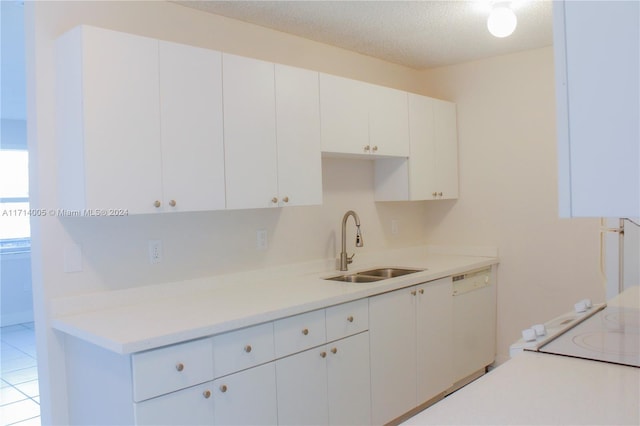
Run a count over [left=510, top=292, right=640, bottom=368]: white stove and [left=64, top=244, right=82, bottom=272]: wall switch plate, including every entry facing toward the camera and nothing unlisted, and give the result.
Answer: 1

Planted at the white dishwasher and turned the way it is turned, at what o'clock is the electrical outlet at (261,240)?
The electrical outlet is roughly at 3 o'clock from the white dishwasher.

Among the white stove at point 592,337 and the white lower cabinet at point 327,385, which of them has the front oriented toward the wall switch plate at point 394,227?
the white stove

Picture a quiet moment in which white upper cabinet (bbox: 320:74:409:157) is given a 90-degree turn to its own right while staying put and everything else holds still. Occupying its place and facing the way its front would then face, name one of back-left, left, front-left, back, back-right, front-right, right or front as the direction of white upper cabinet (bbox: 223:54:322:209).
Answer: front

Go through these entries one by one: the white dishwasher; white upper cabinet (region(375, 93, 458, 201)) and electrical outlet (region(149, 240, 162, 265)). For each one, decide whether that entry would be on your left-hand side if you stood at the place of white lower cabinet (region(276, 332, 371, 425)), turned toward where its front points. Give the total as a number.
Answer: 2

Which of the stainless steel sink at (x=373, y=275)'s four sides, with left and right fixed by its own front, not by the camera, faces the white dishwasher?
left

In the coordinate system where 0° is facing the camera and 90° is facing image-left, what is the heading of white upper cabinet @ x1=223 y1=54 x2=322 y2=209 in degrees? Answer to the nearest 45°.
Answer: approximately 315°

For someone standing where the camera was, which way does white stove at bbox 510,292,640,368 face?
facing away from the viewer and to the left of the viewer
